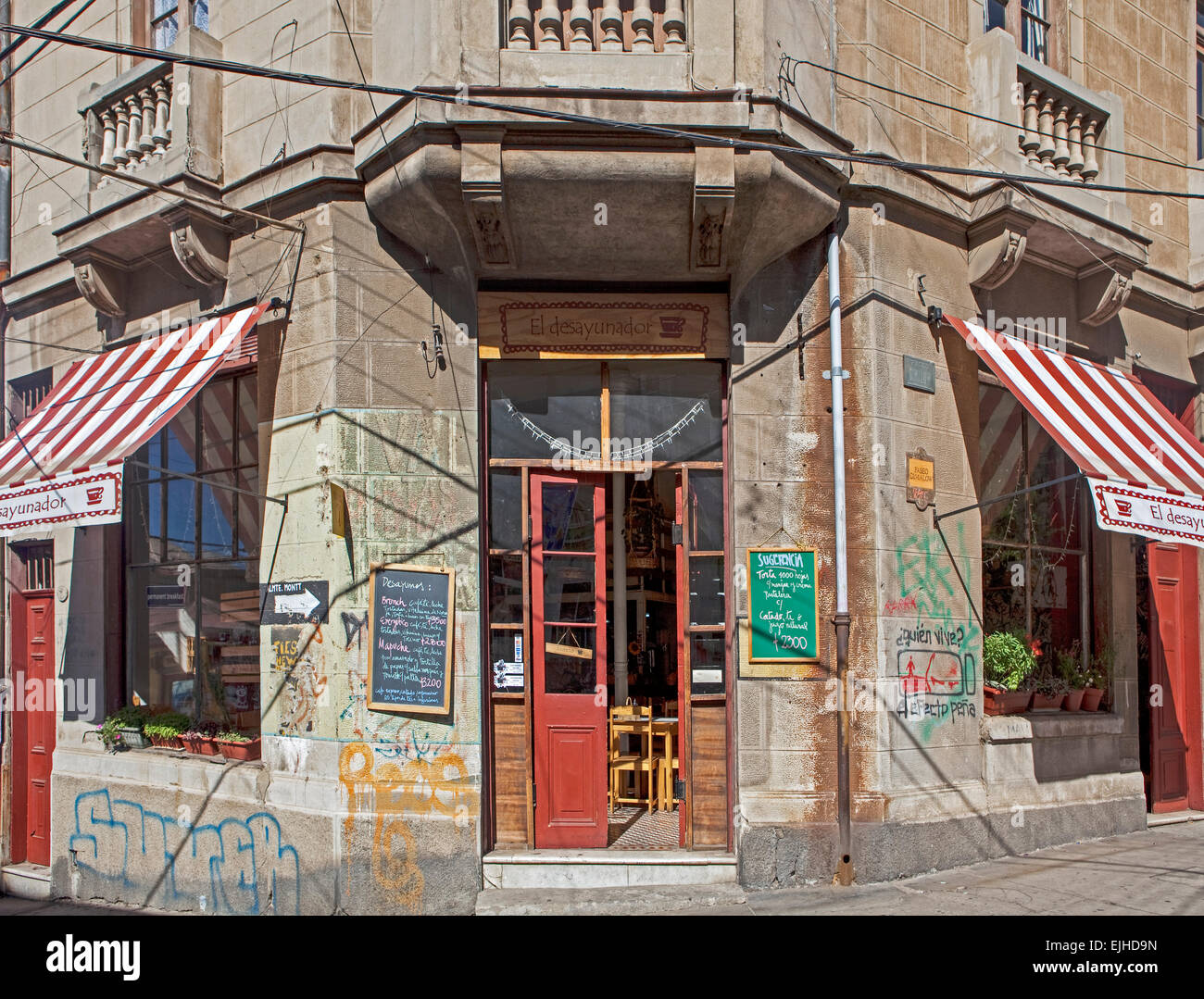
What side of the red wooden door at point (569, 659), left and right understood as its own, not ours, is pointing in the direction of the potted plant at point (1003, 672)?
left

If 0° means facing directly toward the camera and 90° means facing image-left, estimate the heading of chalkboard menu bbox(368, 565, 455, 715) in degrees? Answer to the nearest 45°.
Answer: approximately 0°

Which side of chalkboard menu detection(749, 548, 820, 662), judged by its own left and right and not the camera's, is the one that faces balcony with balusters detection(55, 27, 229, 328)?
right

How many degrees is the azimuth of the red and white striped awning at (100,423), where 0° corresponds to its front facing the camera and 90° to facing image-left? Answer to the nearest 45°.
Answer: approximately 45°

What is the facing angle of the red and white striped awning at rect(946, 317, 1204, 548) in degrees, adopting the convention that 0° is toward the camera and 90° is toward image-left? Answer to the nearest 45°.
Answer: approximately 315°

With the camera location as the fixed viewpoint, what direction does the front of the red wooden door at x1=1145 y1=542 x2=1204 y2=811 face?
facing the viewer and to the right of the viewer

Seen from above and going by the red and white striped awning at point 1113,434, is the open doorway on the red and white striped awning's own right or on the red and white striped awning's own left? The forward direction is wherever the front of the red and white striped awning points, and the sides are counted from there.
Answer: on the red and white striped awning's own right

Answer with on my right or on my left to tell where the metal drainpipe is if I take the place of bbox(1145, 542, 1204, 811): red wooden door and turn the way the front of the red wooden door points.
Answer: on my right
